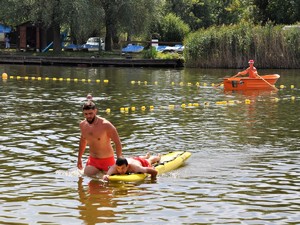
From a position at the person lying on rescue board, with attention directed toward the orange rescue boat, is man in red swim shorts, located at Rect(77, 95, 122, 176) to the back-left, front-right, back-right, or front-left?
back-left

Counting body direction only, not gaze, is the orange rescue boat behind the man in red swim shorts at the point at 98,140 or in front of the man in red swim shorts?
behind

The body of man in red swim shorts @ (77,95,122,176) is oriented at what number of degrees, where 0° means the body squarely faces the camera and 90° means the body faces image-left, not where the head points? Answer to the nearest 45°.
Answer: approximately 45°

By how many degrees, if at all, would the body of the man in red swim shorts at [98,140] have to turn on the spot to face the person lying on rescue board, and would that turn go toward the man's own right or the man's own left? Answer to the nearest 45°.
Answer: approximately 135° to the man's own left
